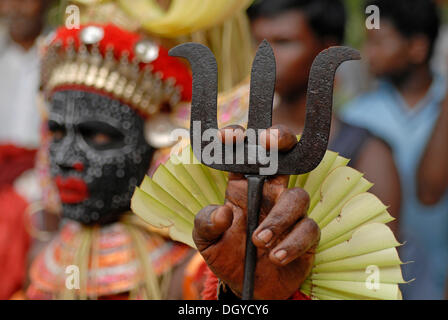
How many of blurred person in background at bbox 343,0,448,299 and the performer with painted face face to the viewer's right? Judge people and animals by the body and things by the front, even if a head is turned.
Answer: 0

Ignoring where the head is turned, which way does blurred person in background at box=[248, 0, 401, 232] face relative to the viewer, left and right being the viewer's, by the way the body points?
facing the viewer and to the left of the viewer

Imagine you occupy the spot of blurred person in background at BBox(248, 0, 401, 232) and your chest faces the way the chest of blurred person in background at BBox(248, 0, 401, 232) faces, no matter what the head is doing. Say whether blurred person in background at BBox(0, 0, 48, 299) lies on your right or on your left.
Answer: on your right

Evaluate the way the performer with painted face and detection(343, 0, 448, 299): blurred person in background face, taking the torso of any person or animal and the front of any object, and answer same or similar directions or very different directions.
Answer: same or similar directions

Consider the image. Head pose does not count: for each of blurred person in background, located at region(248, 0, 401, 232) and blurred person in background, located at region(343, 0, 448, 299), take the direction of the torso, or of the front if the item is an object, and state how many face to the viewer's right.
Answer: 0

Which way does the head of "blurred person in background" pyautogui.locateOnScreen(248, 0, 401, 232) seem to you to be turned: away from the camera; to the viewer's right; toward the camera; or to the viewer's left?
toward the camera

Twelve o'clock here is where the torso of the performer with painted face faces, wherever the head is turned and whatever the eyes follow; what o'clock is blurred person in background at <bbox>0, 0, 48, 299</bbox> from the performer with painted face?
The blurred person in background is roughly at 4 o'clock from the performer with painted face.

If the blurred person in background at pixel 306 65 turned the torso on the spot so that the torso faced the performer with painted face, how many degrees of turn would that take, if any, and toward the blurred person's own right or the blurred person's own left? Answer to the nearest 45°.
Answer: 0° — they already face them

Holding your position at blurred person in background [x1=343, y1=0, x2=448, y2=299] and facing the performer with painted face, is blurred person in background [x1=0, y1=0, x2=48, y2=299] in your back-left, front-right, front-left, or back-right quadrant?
front-right

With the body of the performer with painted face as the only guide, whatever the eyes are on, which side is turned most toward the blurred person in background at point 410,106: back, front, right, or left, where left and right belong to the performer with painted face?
back

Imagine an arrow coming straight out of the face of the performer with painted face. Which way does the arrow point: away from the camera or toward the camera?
toward the camera

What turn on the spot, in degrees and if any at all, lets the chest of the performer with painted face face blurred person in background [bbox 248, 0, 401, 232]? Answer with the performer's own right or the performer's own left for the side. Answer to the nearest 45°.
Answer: approximately 180°
